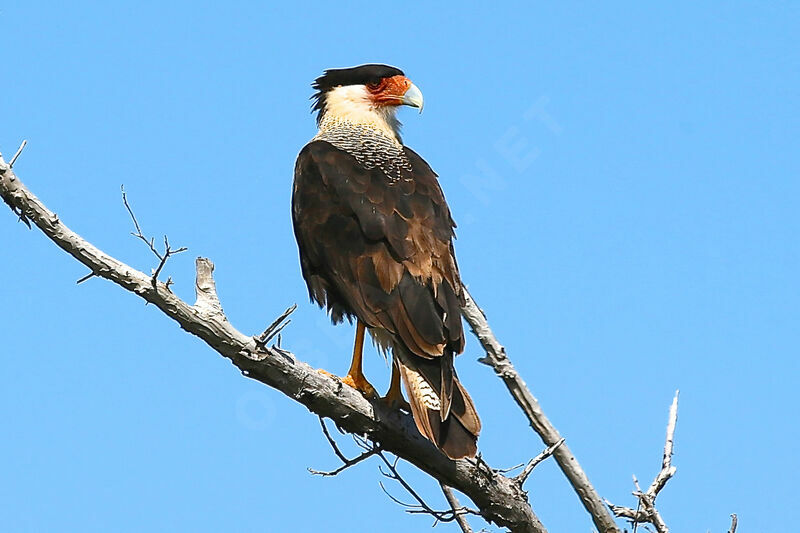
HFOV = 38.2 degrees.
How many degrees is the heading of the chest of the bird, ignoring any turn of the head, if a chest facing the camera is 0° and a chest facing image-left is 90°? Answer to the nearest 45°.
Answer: approximately 135°
